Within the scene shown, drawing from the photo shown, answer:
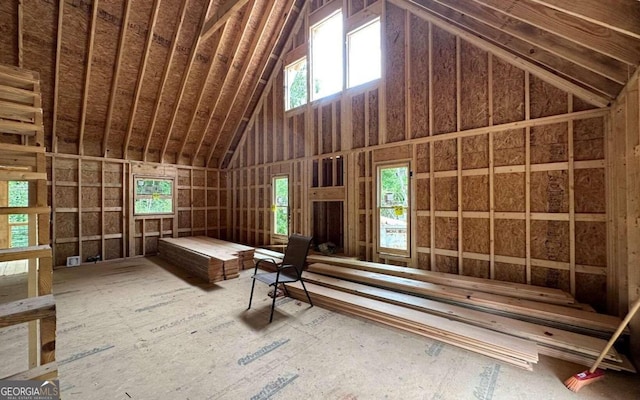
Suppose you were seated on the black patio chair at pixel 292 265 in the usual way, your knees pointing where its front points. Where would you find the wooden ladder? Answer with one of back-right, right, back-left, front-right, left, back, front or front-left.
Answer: front

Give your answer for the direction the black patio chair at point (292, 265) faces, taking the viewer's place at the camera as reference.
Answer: facing the viewer and to the left of the viewer

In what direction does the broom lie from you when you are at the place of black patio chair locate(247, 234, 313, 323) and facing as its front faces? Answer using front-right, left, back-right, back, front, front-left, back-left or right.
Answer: left

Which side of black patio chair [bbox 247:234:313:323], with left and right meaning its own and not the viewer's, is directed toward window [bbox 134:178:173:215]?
right

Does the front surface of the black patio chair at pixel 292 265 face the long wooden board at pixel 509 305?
no

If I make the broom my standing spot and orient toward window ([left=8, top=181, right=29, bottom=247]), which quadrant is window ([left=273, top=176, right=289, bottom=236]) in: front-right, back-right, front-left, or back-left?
front-right

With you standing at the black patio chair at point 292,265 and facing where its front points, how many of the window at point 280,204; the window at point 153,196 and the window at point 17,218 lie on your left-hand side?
0

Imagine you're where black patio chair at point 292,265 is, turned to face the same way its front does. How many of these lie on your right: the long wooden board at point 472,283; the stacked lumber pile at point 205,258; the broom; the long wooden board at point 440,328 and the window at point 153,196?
2

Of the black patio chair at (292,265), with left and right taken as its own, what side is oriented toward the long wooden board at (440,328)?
left

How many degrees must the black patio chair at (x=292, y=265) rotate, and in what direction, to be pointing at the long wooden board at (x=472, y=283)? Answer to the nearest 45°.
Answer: approximately 135° to its left

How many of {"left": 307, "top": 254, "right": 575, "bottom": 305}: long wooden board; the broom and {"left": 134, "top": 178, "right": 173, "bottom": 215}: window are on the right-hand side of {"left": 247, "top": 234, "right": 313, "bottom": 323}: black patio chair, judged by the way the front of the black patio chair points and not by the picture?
1

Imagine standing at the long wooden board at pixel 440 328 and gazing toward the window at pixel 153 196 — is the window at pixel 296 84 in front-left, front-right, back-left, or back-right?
front-right

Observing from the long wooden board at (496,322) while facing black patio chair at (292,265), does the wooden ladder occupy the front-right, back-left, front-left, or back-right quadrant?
front-left

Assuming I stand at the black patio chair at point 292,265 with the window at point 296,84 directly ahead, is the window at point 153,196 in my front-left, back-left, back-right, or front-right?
front-left

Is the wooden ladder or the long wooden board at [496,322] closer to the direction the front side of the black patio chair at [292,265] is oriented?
the wooden ladder

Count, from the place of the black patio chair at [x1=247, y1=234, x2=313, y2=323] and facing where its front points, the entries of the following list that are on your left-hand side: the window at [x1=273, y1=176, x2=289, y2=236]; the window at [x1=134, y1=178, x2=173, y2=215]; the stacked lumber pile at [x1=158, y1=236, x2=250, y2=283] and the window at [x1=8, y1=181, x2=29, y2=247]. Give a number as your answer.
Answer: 0

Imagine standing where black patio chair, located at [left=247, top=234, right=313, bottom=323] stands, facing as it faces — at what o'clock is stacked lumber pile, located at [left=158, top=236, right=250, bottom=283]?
The stacked lumber pile is roughly at 3 o'clock from the black patio chair.
